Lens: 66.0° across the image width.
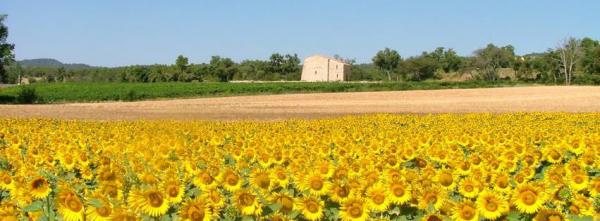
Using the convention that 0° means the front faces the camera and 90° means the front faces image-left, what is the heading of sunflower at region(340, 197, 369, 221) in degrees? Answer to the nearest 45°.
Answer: approximately 0°

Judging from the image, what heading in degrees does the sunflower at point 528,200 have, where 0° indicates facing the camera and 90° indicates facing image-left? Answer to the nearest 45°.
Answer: approximately 0°

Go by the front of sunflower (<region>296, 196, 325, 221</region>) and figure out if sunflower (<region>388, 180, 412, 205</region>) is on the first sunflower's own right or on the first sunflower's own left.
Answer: on the first sunflower's own left

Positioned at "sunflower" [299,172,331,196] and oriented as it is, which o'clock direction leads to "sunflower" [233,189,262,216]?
"sunflower" [233,189,262,216] is roughly at 1 o'clock from "sunflower" [299,172,331,196].

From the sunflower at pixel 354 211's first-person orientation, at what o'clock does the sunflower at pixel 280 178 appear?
the sunflower at pixel 280 178 is roughly at 5 o'clock from the sunflower at pixel 354 211.

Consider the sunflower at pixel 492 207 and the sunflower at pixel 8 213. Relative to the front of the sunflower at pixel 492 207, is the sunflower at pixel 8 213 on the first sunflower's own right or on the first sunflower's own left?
on the first sunflower's own right

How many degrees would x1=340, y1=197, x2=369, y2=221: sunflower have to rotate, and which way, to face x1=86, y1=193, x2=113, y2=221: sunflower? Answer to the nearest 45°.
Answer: approximately 90° to its right

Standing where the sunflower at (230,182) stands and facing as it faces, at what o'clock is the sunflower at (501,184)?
the sunflower at (501,184) is roughly at 9 o'clock from the sunflower at (230,182).
